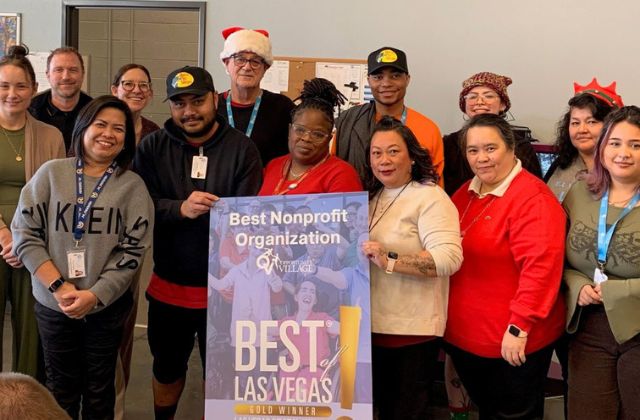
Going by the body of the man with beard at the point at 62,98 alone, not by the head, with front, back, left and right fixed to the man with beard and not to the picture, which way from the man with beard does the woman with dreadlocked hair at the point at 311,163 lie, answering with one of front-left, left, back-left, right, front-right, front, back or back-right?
front-left

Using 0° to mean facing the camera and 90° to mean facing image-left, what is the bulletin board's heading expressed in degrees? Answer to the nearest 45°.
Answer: approximately 0°

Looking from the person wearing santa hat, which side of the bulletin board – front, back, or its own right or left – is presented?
front

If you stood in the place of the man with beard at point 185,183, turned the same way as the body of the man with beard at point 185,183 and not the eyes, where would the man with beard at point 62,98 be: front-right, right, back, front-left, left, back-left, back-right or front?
back-right

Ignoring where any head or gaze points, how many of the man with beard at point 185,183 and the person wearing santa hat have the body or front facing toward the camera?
2

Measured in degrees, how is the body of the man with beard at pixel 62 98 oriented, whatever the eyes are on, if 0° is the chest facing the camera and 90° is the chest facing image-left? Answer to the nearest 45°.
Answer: approximately 0°

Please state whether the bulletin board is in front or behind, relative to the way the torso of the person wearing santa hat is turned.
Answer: behind

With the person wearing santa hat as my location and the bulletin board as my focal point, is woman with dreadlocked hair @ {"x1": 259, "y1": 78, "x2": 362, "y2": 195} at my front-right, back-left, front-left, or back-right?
back-right

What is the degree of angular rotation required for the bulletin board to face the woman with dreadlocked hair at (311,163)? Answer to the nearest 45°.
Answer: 0° — it already faces them
